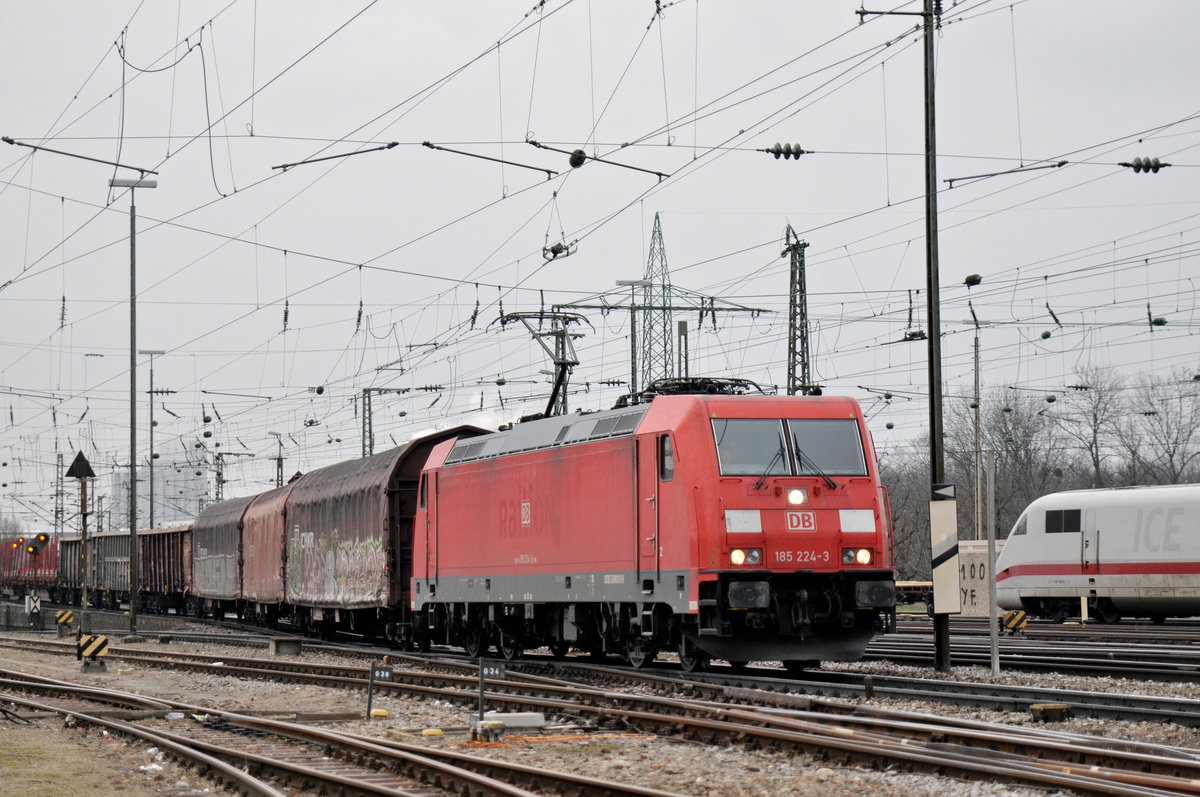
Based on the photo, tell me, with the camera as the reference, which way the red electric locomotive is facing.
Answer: facing the viewer and to the right of the viewer

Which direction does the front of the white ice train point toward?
to the viewer's left

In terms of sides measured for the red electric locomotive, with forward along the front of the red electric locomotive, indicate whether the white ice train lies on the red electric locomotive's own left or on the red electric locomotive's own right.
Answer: on the red electric locomotive's own left

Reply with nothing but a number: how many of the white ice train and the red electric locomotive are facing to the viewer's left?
1

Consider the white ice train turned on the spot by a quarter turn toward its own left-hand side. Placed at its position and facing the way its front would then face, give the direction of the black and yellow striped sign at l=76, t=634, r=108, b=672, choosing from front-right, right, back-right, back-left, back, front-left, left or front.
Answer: front-right

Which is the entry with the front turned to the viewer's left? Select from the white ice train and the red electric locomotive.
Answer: the white ice train
